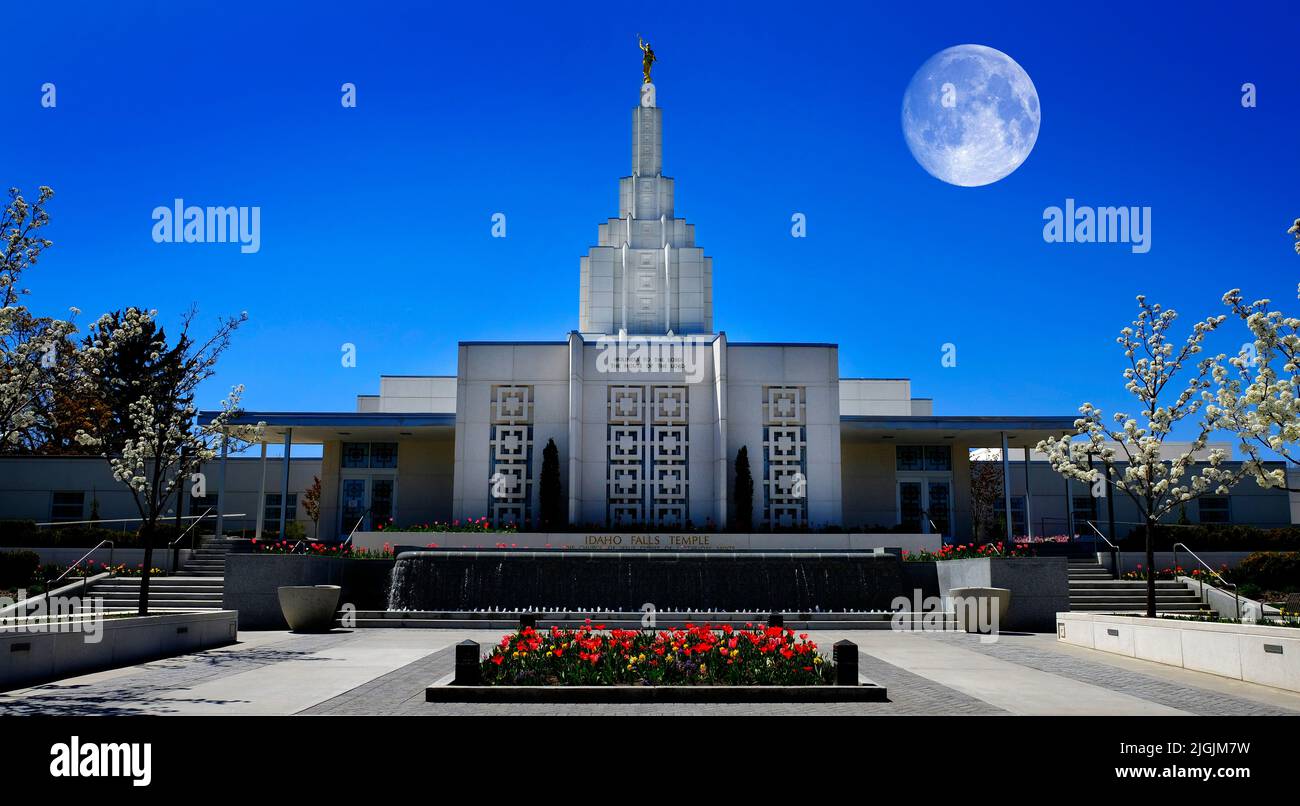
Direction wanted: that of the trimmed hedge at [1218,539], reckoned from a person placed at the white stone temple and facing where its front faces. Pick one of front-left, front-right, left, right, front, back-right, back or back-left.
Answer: left

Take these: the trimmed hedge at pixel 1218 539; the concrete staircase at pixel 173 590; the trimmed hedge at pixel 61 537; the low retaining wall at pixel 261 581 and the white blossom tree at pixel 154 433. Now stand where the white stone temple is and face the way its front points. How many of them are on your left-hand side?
1

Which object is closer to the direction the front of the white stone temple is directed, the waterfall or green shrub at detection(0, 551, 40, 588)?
the waterfall

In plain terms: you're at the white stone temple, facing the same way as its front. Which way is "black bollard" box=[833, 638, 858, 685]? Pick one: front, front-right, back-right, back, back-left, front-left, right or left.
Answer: front

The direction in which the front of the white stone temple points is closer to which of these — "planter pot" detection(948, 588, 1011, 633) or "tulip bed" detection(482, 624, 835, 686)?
the tulip bed

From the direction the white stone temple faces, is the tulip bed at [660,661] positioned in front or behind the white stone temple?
in front

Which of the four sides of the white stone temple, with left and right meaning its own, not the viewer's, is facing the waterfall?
front

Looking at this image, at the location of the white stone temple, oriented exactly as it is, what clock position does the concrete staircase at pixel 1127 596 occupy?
The concrete staircase is roughly at 10 o'clock from the white stone temple.

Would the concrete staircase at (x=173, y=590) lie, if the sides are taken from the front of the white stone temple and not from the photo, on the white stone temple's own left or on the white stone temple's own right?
on the white stone temple's own right

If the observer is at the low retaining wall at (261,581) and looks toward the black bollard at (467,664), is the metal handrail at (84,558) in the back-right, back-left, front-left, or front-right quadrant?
back-right

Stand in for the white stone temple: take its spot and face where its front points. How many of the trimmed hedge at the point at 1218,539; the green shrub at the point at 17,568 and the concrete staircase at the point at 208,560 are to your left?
1

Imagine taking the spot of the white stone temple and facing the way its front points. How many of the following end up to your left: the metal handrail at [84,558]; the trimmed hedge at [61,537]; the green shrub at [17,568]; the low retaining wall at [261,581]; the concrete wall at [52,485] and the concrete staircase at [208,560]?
0

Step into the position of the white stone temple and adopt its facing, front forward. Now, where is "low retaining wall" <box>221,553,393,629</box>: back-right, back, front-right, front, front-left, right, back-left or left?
front-right

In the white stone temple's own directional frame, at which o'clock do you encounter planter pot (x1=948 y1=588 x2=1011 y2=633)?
The planter pot is roughly at 11 o'clock from the white stone temple.

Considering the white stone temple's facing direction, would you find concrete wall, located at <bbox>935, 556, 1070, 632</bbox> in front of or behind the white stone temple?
in front

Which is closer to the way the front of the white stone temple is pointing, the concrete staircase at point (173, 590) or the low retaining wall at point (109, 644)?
the low retaining wall

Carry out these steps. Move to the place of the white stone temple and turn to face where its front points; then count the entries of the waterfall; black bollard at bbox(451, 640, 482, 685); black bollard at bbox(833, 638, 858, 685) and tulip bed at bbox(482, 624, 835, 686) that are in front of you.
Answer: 4
